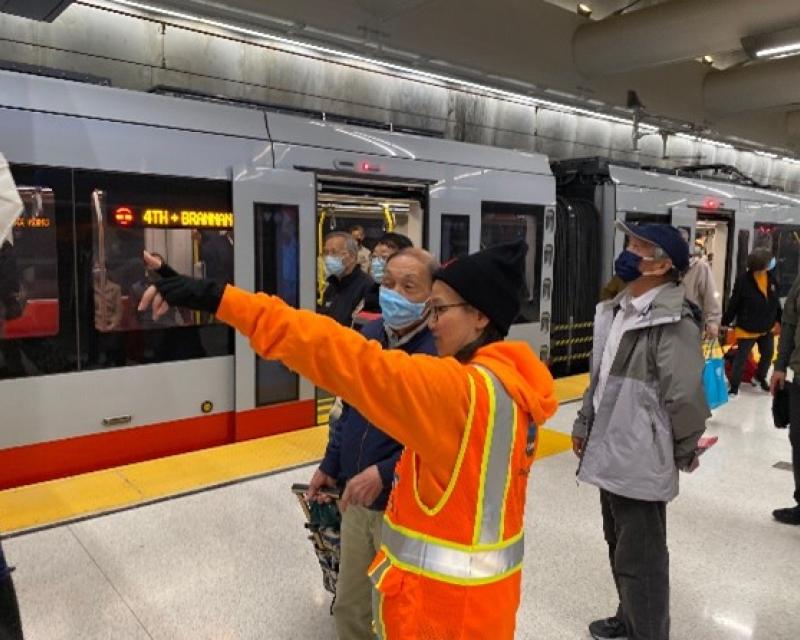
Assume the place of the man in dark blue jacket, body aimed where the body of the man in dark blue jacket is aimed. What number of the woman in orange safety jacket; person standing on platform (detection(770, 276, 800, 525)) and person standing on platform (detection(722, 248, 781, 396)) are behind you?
2

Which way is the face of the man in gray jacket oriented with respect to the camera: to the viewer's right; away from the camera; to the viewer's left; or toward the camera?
to the viewer's left

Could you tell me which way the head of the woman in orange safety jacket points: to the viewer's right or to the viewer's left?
to the viewer's left

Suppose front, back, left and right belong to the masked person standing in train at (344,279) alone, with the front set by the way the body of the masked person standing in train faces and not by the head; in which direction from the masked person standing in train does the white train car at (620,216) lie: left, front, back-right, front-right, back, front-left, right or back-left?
back

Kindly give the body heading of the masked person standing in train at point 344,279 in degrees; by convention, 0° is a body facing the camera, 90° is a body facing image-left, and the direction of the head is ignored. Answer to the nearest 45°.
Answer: approximately 45°

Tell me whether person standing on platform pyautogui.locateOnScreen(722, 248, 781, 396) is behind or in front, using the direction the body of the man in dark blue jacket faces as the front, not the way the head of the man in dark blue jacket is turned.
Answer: behind

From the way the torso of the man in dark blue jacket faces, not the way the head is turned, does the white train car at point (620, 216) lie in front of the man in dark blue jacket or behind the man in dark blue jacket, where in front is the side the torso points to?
behind

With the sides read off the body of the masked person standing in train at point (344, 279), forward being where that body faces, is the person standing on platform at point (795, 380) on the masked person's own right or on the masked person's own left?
on the masked person's own left

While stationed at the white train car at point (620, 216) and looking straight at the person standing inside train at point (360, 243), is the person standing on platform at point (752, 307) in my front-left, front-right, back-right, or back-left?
back-left

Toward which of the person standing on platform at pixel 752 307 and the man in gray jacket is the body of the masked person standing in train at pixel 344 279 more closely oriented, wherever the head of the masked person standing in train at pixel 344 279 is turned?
the man in gray jacket

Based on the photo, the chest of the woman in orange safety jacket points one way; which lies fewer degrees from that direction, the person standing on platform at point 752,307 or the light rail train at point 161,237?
the light rail train

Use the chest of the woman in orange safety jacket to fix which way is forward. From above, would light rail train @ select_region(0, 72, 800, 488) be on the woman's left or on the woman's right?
on the woman's right
